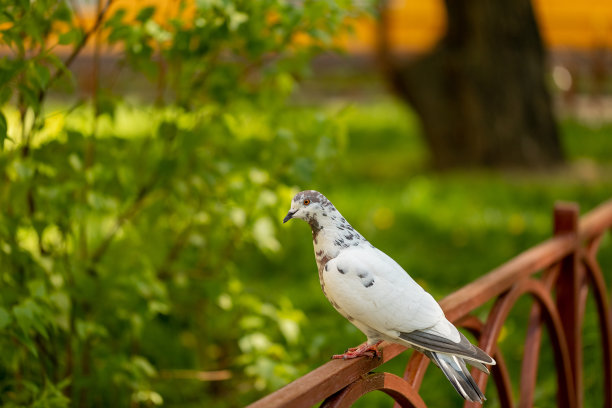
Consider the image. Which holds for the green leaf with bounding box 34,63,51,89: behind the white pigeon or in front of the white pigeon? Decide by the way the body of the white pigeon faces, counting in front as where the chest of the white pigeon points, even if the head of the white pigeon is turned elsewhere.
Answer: in front

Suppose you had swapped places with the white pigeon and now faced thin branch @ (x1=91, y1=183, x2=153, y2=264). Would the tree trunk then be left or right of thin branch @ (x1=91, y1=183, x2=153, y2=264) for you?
right

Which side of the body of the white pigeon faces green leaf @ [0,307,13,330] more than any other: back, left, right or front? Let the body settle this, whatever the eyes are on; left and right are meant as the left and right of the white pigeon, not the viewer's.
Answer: front

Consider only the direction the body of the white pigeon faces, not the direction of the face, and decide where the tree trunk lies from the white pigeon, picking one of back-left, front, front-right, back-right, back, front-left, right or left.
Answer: right

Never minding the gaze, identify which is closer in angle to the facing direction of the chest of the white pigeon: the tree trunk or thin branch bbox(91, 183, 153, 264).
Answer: the thin branch

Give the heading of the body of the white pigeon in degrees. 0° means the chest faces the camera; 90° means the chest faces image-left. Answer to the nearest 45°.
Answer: approximately 90°

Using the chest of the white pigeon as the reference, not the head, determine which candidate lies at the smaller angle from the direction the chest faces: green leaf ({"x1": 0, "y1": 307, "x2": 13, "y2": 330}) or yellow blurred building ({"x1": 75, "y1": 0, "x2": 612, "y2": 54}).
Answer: the green leaf
